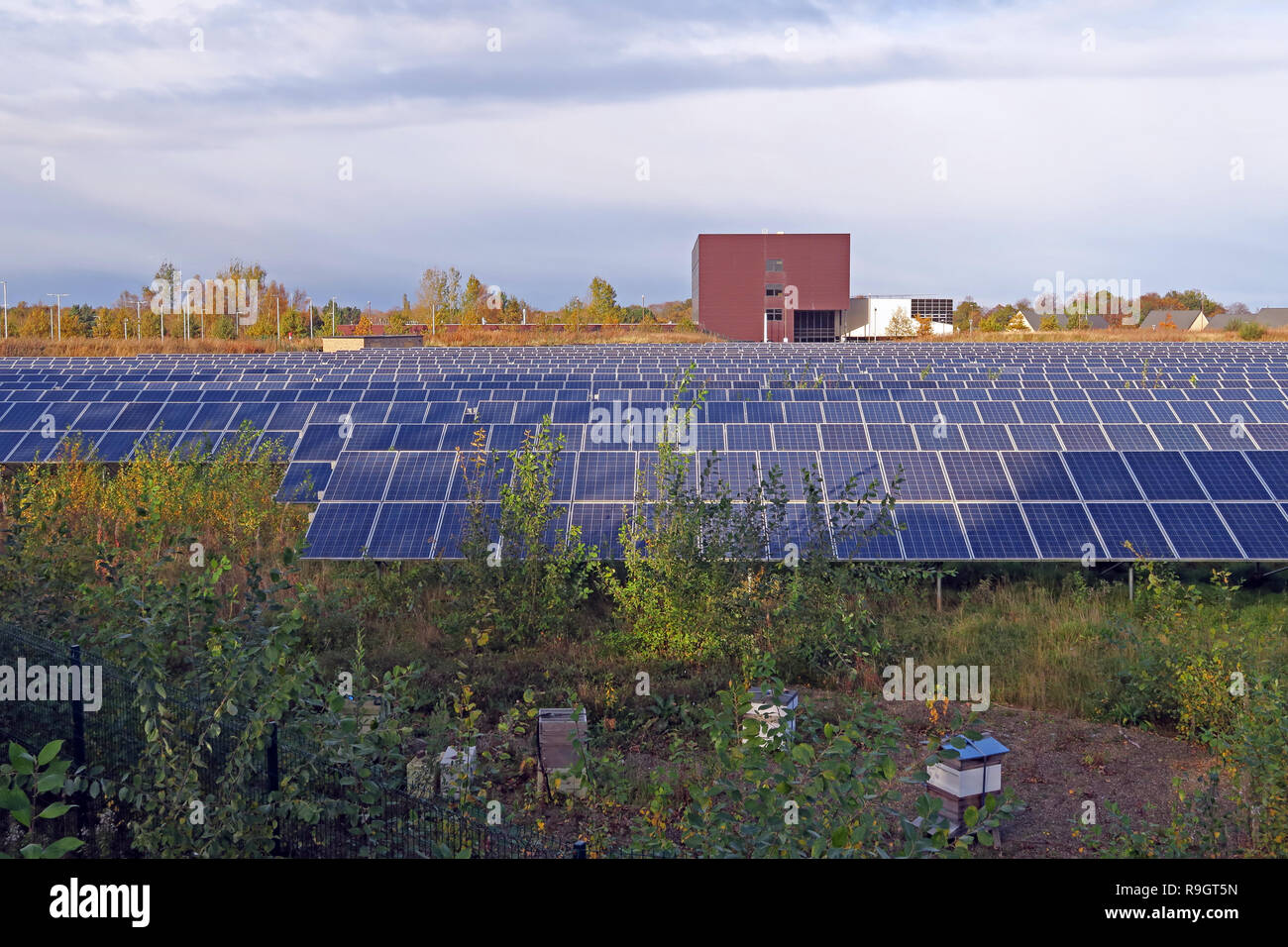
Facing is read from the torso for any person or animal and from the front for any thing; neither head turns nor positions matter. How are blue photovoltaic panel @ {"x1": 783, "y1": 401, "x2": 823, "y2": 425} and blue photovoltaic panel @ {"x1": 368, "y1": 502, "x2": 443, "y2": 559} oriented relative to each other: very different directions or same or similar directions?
same or similar directions

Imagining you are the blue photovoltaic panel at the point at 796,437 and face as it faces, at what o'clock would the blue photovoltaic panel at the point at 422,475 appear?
the blue photovoltaic panel at the point at 422,475 is roughly at 2 o'clock from the blue photovoltaic panel at the point at 796,437.

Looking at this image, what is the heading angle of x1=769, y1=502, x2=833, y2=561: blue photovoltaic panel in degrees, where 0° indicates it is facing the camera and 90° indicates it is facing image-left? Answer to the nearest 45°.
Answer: approximately 0°

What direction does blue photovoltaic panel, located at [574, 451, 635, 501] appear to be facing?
toward the camera

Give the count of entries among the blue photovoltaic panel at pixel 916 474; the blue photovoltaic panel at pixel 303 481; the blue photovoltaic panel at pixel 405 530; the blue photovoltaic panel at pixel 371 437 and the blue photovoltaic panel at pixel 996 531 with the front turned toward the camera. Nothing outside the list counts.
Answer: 5

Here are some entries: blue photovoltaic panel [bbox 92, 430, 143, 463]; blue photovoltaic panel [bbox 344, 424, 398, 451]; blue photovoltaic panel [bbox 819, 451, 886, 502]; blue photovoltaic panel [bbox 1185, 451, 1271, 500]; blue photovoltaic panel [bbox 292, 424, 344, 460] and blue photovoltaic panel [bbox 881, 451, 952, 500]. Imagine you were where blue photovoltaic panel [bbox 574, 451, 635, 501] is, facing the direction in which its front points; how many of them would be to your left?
3

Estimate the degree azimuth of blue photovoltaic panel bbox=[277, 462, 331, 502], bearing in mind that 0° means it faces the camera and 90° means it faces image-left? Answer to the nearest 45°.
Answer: approximately 0°

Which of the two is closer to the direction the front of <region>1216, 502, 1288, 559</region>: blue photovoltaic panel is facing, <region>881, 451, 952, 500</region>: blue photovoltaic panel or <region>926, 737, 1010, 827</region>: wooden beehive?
the wooden beehive

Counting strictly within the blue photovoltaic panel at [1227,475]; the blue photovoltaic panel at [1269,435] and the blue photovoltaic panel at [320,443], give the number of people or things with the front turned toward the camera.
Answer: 3

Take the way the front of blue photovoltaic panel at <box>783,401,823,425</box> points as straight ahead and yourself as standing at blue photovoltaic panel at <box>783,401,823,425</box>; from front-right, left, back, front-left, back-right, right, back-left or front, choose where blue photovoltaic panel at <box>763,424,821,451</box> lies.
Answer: front

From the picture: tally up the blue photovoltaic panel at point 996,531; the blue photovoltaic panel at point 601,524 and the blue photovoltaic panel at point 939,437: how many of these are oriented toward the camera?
3

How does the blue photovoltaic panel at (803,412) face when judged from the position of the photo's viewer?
facing the viewer

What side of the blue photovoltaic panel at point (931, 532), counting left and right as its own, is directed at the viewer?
front

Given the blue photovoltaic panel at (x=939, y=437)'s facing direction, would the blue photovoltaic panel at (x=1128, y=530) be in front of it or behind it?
in front

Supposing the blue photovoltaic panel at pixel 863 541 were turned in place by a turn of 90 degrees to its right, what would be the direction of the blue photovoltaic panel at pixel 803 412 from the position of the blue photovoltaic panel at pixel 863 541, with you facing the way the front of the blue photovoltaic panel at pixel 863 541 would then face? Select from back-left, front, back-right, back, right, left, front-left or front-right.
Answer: right

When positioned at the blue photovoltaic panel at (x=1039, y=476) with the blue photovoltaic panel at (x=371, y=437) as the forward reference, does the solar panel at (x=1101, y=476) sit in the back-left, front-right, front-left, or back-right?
back-right

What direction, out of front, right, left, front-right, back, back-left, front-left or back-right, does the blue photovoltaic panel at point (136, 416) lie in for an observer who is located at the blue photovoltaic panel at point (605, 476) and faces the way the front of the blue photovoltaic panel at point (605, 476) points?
back-right

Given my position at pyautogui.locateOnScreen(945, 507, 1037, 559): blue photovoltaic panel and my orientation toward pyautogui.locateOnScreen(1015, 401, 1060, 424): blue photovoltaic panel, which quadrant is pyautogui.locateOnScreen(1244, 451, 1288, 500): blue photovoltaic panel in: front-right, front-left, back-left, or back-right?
front-right

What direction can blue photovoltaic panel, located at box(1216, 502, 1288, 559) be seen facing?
toward the camera
